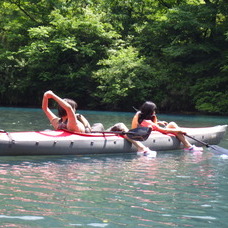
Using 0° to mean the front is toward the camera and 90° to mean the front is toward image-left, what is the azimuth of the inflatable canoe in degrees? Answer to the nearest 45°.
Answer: approximately 270°

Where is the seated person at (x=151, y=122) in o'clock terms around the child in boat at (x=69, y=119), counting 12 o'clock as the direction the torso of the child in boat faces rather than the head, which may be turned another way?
The seated person is roughly at 11 o'clock from the child in boat.

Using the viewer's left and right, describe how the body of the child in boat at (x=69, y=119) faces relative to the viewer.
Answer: facing to the right of the viewer

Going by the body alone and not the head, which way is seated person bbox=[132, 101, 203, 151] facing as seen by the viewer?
to the viewer's right

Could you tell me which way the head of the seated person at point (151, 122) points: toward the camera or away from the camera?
away from the camera
